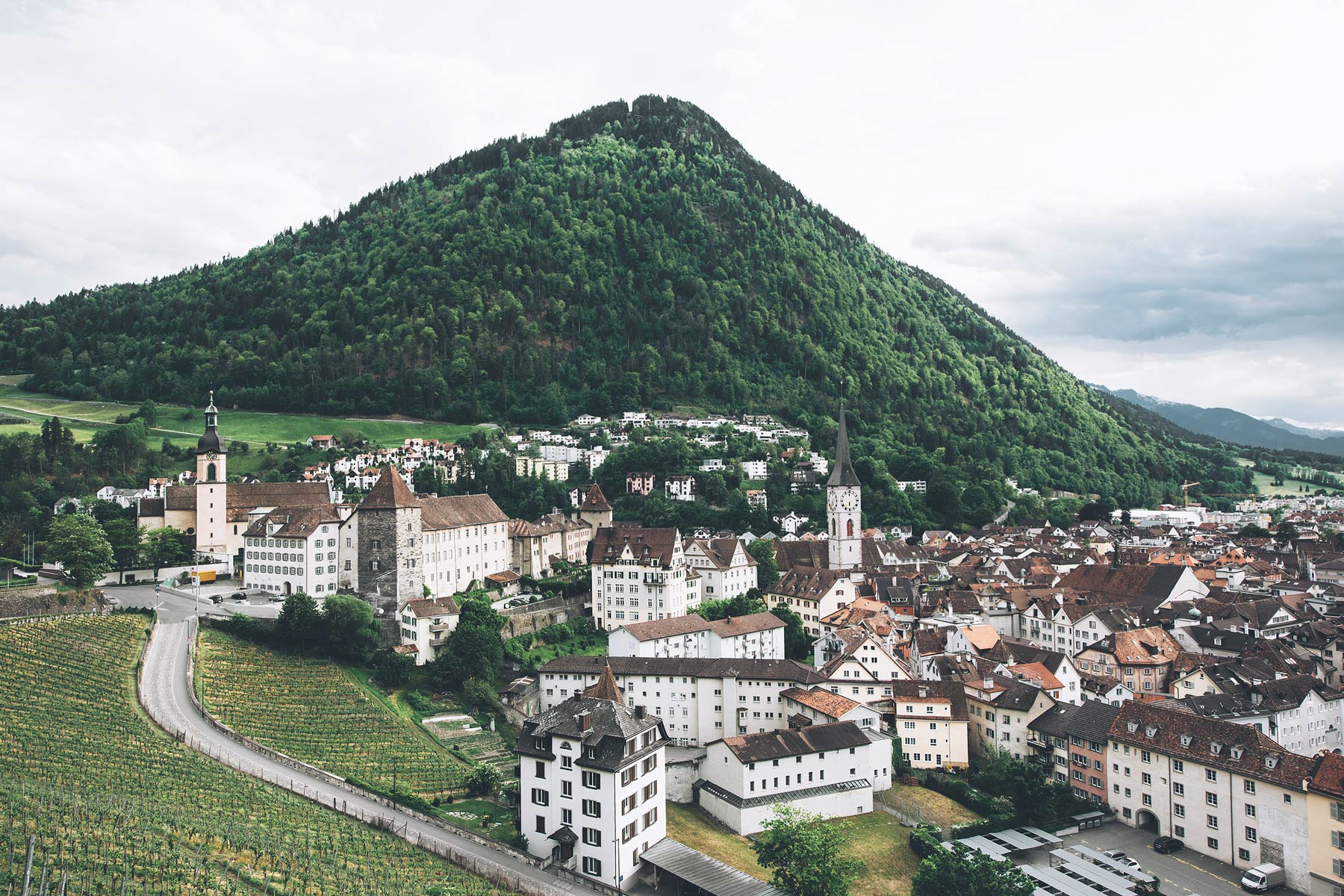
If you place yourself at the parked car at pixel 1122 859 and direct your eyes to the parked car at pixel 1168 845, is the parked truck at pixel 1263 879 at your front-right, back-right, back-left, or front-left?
front-right

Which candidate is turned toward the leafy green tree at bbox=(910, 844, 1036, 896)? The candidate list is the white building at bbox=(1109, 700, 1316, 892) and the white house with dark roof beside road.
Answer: the white building

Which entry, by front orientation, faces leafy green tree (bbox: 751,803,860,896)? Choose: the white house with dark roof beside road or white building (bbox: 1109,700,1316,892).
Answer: the white building

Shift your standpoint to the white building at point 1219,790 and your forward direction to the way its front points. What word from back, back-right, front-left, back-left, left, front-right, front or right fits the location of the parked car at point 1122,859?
front

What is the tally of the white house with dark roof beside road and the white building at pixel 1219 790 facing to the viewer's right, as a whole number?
0

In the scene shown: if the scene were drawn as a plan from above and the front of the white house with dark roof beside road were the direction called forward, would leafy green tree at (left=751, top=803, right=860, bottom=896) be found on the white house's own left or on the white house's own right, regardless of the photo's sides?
on the white house's own left

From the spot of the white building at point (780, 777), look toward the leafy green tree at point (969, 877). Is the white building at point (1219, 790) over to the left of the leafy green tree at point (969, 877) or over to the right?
left

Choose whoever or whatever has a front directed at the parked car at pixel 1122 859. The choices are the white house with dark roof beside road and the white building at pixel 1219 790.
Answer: the white building

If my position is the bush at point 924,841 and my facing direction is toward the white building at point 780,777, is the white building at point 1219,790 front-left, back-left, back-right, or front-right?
back-right

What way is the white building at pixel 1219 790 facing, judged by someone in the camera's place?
facing the viewer and to the left of the viewer

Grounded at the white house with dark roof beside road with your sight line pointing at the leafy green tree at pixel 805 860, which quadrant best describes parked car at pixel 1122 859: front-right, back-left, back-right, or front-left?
front-left
